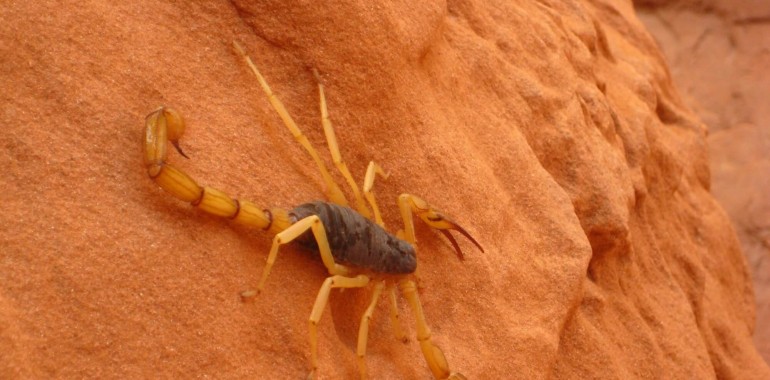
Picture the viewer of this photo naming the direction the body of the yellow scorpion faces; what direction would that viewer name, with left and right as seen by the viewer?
facing to the right of the viewer
